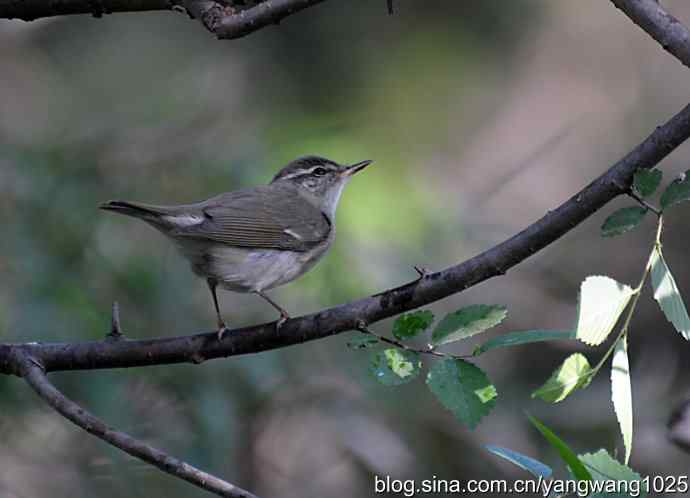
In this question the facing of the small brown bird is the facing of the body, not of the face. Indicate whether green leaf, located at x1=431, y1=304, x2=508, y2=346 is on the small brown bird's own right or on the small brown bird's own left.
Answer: on the small brown bird's own right

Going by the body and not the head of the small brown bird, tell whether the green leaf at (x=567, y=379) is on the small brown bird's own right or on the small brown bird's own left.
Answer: on the small brown bird's own right

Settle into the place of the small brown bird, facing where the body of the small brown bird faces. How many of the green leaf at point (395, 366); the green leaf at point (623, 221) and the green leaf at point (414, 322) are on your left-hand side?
0

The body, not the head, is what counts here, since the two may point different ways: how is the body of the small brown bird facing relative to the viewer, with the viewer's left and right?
facing to the right of the viewer
